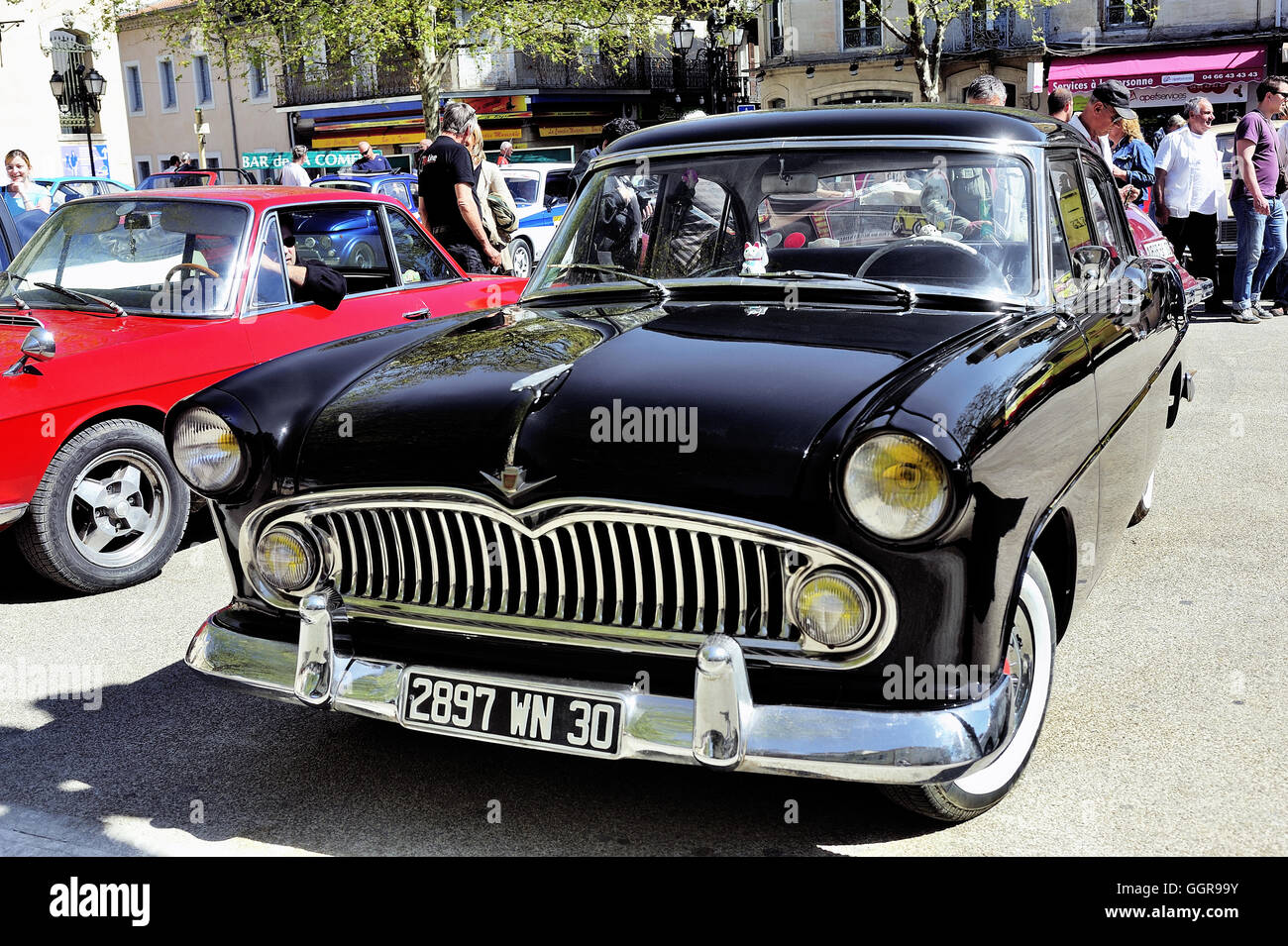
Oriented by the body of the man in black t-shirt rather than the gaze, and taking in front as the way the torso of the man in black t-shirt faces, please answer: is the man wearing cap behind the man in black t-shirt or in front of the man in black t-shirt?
in front

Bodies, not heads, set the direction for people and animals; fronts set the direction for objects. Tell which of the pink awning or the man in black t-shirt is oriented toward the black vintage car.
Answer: the pink awning

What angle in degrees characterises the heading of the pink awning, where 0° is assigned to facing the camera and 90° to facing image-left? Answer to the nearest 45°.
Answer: approximately 0°

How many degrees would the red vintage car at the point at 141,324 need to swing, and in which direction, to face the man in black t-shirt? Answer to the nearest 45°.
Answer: approximately 180°

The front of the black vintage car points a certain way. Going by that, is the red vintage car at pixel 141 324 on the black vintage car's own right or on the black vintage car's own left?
on the black vintage car's own right

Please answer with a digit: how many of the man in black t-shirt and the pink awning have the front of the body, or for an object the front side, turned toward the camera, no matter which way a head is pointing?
1

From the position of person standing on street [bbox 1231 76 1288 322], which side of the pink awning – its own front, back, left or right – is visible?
front
